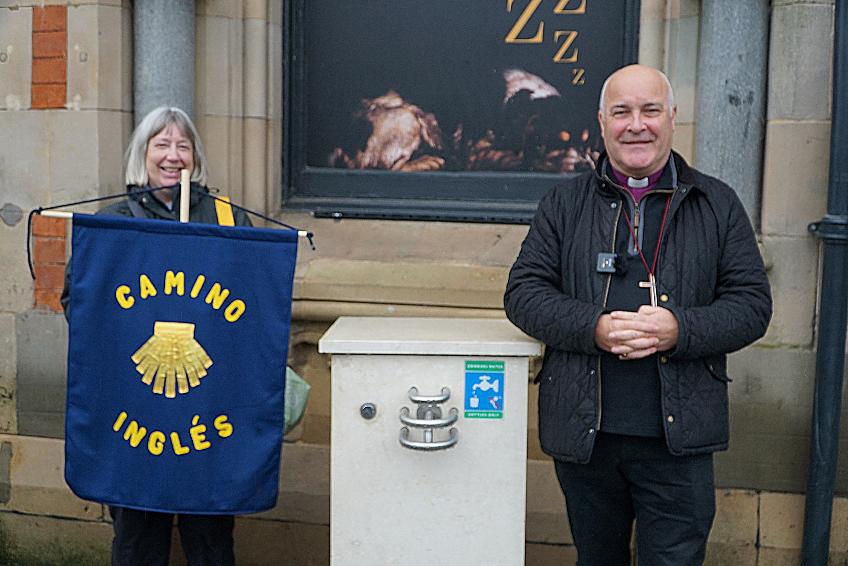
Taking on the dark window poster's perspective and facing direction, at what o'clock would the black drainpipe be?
The black drainpipe is roughly at 10 o'clock from the dark window poster.

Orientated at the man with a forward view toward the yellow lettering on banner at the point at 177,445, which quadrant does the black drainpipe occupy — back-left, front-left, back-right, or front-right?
back-right

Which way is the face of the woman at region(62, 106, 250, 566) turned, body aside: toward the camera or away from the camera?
toward the camera

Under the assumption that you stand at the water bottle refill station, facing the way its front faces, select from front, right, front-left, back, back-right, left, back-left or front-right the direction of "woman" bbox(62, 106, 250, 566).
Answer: back-right

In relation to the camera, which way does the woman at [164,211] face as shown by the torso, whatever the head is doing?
toward the camera

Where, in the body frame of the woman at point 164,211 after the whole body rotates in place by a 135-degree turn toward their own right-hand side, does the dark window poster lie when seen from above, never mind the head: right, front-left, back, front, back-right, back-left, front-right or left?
right

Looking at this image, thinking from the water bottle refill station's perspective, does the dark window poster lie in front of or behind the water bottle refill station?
behind

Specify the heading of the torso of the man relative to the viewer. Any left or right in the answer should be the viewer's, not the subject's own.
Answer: facing the viewer

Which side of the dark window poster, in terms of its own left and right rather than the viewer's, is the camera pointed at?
front

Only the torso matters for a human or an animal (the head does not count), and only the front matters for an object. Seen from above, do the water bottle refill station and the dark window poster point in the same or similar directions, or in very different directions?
same or similar directions

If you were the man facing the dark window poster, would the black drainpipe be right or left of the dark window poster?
right

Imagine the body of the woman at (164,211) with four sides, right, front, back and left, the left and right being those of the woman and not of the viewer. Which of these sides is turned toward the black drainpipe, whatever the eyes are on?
left

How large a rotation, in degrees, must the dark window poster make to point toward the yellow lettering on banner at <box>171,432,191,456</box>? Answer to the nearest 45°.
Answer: approximately 45° to its right

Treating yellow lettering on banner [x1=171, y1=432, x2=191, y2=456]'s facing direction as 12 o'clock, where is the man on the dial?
The man is roughly at 10 o'clock from the yellow lettering on banner.
